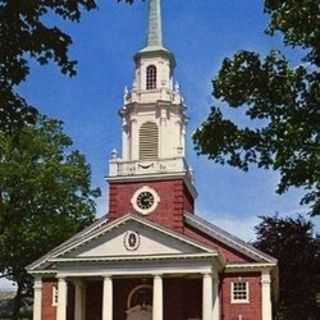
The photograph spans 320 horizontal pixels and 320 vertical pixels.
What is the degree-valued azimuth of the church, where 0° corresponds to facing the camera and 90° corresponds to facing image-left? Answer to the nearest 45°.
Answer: approximately 0°

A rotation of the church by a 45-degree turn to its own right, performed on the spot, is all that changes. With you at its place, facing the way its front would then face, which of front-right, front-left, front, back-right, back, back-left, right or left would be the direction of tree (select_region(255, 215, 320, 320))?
back
